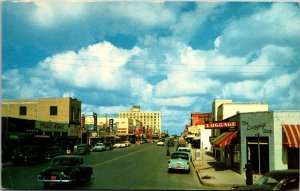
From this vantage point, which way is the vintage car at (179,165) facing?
away from the camera

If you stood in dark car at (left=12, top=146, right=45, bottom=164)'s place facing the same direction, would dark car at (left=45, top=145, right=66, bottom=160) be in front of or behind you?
behind

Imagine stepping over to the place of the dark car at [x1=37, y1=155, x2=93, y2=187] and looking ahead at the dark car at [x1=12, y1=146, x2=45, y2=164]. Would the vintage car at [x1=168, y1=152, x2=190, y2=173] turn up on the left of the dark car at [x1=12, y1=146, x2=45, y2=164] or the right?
right

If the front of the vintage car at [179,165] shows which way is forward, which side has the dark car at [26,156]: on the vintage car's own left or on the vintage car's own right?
on the vintage car's own left
